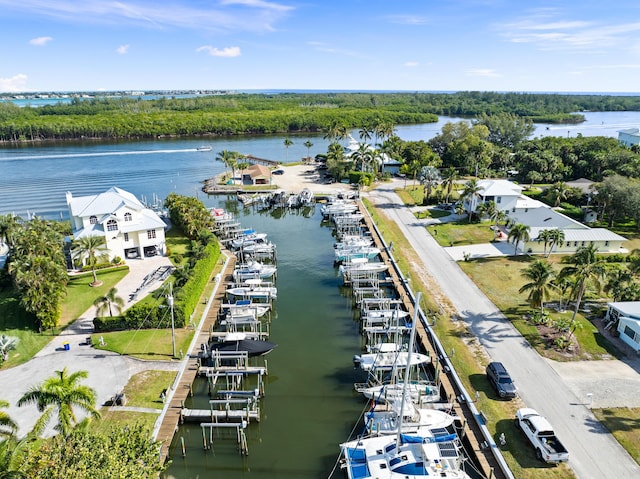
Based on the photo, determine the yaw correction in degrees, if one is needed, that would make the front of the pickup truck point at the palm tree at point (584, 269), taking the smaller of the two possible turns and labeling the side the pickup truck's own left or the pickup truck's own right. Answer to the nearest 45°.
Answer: approximately 45° to the pickup truck's own right

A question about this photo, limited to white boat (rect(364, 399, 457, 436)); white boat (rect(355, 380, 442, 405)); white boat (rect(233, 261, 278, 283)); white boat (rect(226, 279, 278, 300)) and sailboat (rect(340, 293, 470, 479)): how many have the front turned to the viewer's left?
3

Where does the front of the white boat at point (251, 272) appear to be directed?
to the viewer's right

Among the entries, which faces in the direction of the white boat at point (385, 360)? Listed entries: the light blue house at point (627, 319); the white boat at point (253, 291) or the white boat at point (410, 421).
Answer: the light blue house

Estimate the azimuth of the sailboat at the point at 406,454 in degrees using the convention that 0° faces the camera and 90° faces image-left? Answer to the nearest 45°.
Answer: approximately 90°

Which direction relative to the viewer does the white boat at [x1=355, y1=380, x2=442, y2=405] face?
to the viewer's left
